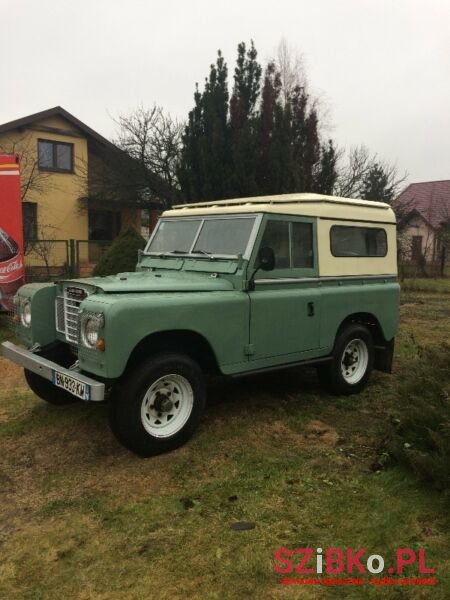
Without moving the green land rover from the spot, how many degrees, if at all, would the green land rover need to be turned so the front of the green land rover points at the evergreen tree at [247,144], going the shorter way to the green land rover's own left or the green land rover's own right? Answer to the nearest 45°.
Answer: approximately 135° to the green land rover's own right

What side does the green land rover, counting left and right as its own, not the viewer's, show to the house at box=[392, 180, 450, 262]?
back

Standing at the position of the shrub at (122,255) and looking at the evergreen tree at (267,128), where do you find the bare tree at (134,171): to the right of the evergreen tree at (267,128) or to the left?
left

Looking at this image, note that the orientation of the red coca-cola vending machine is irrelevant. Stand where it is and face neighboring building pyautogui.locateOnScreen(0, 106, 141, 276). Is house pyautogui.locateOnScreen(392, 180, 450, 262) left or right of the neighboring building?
right

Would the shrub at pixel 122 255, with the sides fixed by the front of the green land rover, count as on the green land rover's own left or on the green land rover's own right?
on the green land rover's own right

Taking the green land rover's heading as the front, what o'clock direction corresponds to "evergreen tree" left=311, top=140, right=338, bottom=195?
The evergreen tree is roughly at 5 o'clock from the green land rover.

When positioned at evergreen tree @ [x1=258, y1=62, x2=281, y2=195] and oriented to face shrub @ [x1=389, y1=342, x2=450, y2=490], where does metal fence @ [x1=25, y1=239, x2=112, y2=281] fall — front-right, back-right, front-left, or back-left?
front-right

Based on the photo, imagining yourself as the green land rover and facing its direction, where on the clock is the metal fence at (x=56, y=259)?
The metal fence is roughly at 4 o'clock from the green land rover.

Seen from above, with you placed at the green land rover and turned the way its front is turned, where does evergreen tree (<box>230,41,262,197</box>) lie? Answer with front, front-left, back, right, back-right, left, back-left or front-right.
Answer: back-right

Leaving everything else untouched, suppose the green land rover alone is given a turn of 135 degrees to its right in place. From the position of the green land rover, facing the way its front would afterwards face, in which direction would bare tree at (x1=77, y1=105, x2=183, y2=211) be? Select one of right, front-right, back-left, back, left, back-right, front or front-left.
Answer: front
